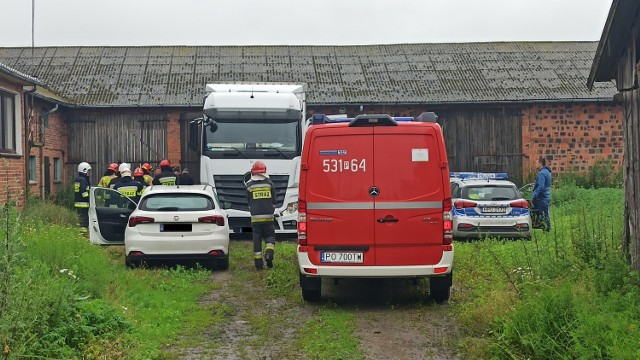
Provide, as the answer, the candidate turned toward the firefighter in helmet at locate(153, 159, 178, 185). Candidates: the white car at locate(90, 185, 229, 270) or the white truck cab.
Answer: the white car

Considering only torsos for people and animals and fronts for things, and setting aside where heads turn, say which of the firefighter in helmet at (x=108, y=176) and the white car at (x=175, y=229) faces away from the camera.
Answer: the white car

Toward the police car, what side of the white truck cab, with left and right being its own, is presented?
left

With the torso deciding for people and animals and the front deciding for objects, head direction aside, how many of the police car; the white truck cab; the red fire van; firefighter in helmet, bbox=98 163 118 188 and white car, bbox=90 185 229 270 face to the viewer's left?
0

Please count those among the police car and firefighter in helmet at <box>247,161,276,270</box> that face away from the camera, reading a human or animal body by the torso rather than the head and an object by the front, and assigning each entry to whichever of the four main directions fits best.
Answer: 2

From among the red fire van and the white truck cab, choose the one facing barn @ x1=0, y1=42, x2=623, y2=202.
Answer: the red fire van

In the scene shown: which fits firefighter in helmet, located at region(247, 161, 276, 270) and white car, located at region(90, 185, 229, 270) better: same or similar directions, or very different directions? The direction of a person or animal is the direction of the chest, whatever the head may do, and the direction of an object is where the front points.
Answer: same or similar directions

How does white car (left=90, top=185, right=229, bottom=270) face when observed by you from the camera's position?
facing away from the viewer

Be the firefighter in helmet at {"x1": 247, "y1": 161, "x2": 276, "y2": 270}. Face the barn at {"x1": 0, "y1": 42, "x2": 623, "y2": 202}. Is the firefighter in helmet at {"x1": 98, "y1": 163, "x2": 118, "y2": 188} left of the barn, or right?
left

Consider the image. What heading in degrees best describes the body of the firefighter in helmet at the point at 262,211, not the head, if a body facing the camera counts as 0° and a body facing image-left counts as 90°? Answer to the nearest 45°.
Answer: approximately 180°

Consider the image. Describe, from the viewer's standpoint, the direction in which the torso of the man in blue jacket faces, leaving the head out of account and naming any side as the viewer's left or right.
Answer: facing to the left of the viewer

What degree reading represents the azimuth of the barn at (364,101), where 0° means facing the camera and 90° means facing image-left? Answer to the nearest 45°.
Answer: approximately 0°

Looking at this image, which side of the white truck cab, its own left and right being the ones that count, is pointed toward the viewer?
front

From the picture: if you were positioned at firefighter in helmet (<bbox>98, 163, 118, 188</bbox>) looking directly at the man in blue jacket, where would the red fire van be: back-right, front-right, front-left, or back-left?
front-right
